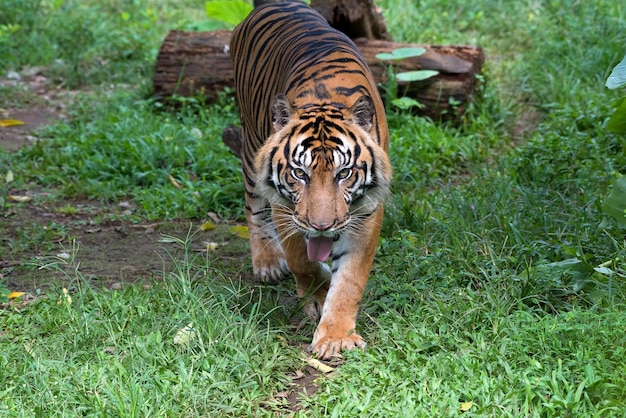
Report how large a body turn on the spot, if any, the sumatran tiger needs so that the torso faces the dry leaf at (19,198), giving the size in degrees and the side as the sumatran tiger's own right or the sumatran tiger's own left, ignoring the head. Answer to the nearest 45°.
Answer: approximately 135° to the sumatran tiger's own right

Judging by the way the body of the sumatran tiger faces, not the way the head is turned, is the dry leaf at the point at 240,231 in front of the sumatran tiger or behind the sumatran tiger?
behind

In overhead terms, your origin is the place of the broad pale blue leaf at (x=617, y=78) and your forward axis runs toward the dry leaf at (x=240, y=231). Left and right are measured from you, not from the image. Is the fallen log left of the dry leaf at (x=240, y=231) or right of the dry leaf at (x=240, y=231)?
right

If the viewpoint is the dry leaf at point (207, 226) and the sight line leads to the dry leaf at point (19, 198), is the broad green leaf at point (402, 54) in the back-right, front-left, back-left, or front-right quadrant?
back-right

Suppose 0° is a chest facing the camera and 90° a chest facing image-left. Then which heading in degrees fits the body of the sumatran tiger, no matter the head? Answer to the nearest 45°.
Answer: approximately 0°

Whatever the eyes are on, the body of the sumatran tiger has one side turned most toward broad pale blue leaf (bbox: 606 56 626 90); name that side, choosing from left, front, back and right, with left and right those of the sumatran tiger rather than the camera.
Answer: left

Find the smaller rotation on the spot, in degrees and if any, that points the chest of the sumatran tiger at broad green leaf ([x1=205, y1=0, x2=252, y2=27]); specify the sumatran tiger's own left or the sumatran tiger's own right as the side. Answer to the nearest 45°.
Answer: approximately 180°

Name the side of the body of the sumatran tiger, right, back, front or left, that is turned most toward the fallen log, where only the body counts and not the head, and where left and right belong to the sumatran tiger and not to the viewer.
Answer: back
